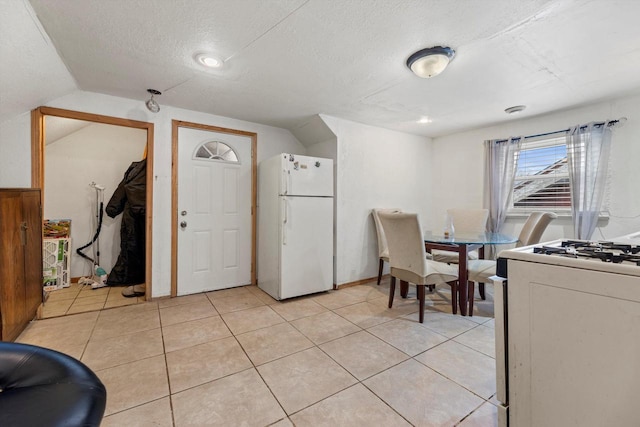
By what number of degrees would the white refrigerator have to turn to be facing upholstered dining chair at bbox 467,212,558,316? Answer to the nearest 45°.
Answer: approximately 45° to its left

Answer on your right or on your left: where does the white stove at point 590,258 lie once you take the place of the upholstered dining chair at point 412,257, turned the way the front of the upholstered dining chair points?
on your right

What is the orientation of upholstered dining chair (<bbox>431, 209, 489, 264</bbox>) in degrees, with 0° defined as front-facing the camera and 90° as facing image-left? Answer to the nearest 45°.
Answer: approximately 45°

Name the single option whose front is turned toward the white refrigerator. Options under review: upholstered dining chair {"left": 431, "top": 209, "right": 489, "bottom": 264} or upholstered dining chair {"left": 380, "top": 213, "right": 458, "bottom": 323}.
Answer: upholstered dining chair {"left": 431, "top": 209, "right": 489, "bottom": 264}

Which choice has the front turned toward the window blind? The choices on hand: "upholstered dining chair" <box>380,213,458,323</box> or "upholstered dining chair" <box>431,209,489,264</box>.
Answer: "upholstered dining chair" <box>380,213,458,323</box>

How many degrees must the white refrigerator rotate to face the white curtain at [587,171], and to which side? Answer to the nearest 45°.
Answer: approximately 45° to its left

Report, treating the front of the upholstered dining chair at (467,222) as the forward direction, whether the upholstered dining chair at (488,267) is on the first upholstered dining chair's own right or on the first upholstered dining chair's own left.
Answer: on the first upholstered dining chair's own left

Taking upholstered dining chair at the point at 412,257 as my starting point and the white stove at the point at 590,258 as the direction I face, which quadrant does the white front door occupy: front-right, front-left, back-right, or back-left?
back-right

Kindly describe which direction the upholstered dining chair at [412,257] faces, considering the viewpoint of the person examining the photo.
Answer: facing away from the viewer and to the right of the viewer

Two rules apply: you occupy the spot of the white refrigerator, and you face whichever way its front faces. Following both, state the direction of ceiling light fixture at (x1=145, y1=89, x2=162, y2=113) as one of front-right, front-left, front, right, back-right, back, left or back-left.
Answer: back-right
